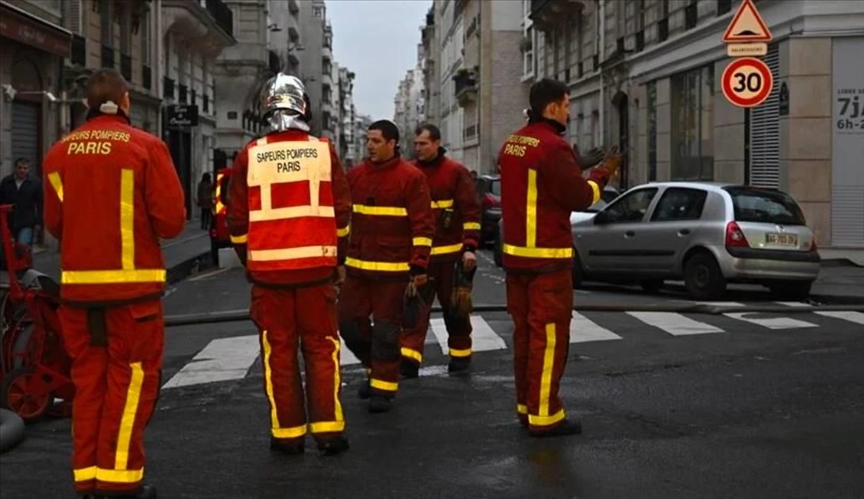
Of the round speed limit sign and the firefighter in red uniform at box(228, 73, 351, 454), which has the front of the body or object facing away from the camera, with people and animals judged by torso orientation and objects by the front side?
the firefighter in red uniform

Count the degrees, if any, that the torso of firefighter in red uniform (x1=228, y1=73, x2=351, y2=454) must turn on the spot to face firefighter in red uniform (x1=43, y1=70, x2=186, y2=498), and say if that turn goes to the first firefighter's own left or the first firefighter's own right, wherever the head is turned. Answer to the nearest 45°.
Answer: approximately 135° to the first firefighter's own left

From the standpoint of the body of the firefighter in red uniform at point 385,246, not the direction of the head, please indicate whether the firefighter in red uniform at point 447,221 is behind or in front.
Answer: behind

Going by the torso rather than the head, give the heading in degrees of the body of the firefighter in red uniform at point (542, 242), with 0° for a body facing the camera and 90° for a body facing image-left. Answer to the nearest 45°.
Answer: approximately 225°

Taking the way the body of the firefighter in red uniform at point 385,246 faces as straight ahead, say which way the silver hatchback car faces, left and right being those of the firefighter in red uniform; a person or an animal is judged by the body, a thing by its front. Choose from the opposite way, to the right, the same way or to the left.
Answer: to the right

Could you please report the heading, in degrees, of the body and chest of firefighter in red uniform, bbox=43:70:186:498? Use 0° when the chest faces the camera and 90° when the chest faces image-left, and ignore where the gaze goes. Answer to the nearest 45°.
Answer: approximately 225°

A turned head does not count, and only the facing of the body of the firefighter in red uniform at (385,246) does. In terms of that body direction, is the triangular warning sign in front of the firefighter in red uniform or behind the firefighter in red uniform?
behind

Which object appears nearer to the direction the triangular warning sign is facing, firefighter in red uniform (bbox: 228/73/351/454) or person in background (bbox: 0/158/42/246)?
the firefighter in red uniform

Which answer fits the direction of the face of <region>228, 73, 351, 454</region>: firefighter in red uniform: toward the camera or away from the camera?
away from the camera

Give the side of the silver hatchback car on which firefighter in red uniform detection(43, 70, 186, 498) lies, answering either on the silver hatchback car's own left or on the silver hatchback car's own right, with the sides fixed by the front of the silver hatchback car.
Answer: on the silver hatchback car's own left

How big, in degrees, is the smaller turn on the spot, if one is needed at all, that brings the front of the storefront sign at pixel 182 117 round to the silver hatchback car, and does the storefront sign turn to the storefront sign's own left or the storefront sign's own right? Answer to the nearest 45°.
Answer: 0° — it already faces it

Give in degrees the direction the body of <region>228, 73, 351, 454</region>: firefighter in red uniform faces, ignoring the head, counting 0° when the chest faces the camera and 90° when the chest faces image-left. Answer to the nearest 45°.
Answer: approximately 180°
